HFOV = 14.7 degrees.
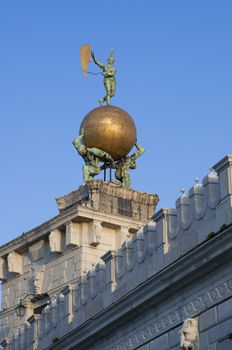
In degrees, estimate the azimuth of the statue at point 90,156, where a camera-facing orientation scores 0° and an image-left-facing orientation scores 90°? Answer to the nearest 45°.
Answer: approximately 45°

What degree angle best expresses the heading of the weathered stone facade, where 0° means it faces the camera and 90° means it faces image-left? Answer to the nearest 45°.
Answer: approximately 45°

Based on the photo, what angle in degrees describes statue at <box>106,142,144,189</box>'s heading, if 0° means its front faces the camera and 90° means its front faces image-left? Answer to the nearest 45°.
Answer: approximately 315°

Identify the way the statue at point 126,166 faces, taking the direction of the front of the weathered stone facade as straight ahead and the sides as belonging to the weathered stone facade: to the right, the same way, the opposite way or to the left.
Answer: to the left

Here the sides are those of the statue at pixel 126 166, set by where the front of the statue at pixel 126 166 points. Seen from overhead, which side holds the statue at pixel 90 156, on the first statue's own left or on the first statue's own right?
on the first statue's own right
